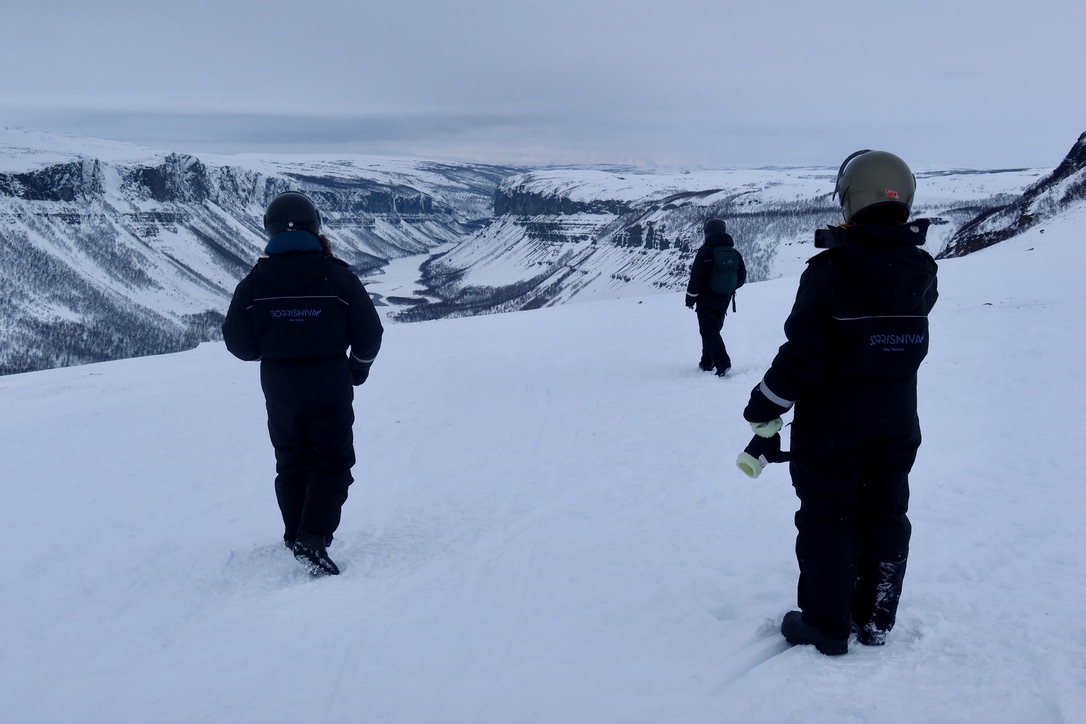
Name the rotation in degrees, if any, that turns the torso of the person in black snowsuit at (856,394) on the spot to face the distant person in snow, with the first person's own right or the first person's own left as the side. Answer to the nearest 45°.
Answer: approximately 45° to the first person's own right

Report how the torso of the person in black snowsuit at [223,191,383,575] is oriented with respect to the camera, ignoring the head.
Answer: away from the camera

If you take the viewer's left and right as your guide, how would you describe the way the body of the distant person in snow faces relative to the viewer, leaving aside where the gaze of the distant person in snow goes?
facing away from the viewer and to the left of the viewer

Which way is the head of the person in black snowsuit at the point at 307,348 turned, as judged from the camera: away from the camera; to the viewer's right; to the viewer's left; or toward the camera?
away from the camera

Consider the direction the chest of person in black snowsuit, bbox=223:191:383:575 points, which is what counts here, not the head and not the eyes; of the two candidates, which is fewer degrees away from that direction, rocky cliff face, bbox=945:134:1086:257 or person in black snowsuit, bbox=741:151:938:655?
the rocky cliff face

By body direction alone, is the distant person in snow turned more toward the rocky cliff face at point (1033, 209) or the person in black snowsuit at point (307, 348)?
the rocky cliff face

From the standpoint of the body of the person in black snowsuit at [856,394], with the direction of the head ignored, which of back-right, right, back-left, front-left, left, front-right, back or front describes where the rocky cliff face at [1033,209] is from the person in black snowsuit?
front-right

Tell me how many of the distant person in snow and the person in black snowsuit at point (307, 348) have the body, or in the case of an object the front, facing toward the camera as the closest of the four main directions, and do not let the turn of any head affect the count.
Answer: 0

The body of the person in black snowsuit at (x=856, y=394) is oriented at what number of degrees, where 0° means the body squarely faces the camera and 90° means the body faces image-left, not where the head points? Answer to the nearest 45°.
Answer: approximately 135°

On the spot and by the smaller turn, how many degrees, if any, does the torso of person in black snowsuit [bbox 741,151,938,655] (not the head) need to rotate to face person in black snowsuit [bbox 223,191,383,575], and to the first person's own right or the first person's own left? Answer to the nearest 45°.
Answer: approximately 45° to the first person's own left

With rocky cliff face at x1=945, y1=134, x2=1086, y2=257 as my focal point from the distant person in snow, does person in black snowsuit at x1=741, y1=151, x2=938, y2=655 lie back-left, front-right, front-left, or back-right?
back-right
